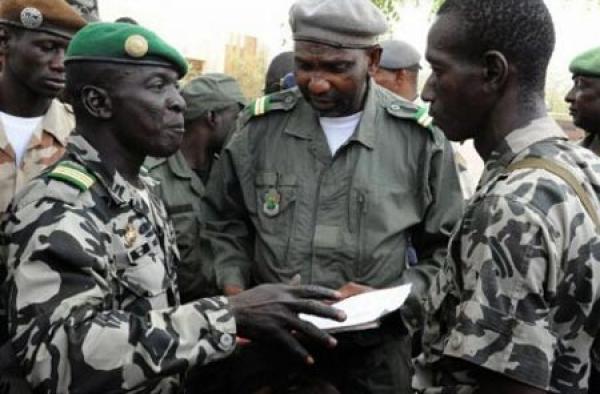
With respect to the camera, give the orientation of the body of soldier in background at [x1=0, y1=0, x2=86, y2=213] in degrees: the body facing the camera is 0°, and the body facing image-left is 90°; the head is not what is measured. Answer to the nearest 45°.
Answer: approximately 315°

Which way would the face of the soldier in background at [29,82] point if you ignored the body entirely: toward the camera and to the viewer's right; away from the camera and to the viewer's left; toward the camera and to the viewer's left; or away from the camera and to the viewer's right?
toward the camera and to the viewer's right

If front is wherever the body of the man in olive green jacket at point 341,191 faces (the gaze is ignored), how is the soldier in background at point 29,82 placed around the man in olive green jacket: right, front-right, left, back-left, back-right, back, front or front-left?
right

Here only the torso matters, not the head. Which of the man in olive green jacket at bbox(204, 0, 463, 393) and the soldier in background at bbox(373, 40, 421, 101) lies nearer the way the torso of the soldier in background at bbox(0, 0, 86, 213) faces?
the man in olive green jacket

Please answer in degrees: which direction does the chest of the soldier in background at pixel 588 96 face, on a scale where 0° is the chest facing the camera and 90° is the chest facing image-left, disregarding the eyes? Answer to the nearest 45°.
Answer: approximately 90°

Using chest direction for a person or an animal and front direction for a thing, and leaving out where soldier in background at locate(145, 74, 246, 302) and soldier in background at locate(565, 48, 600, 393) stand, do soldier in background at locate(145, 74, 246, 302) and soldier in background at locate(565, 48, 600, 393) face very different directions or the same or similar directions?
very different directions

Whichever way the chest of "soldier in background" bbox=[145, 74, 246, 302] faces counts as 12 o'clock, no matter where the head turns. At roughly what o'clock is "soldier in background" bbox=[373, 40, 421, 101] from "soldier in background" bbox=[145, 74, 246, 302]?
"soldier in background" bbox=[373, 40, 421, 101] is roughly at 9 o'clock from "soldier in background" bbox=[145, 74, 246, 302].

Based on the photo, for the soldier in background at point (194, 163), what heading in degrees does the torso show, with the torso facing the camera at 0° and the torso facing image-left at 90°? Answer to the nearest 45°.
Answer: approximately 315°
